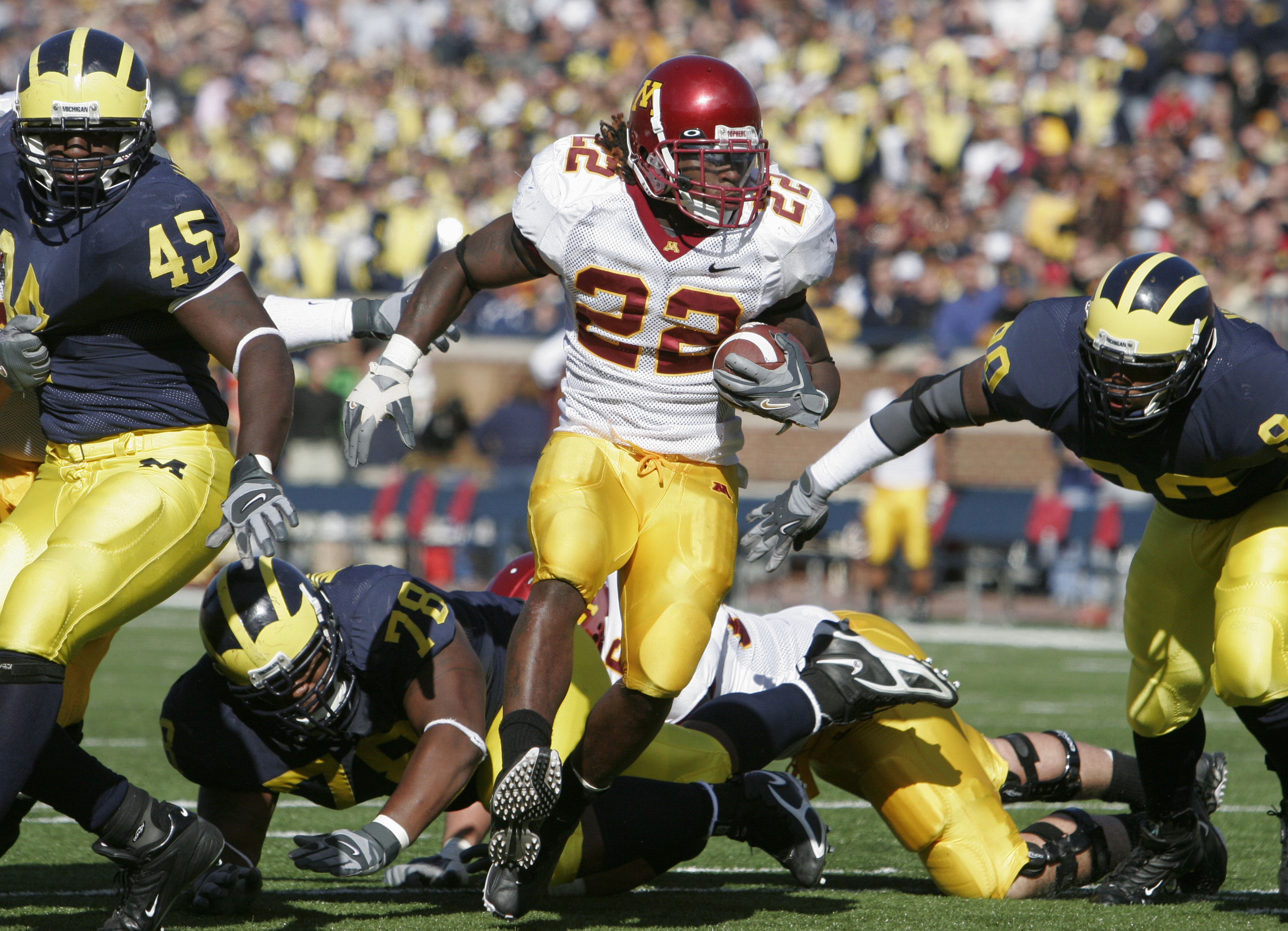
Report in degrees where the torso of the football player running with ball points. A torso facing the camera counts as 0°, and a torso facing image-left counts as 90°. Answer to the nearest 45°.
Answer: approximately 0°
